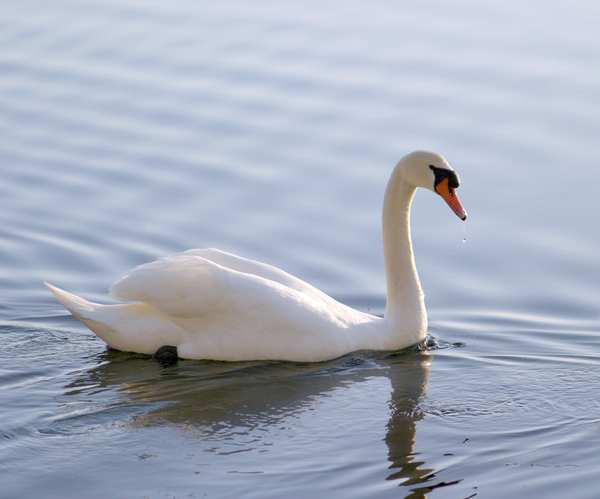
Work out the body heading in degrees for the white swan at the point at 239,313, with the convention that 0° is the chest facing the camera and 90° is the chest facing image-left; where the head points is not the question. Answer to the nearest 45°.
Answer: approximately 270°
